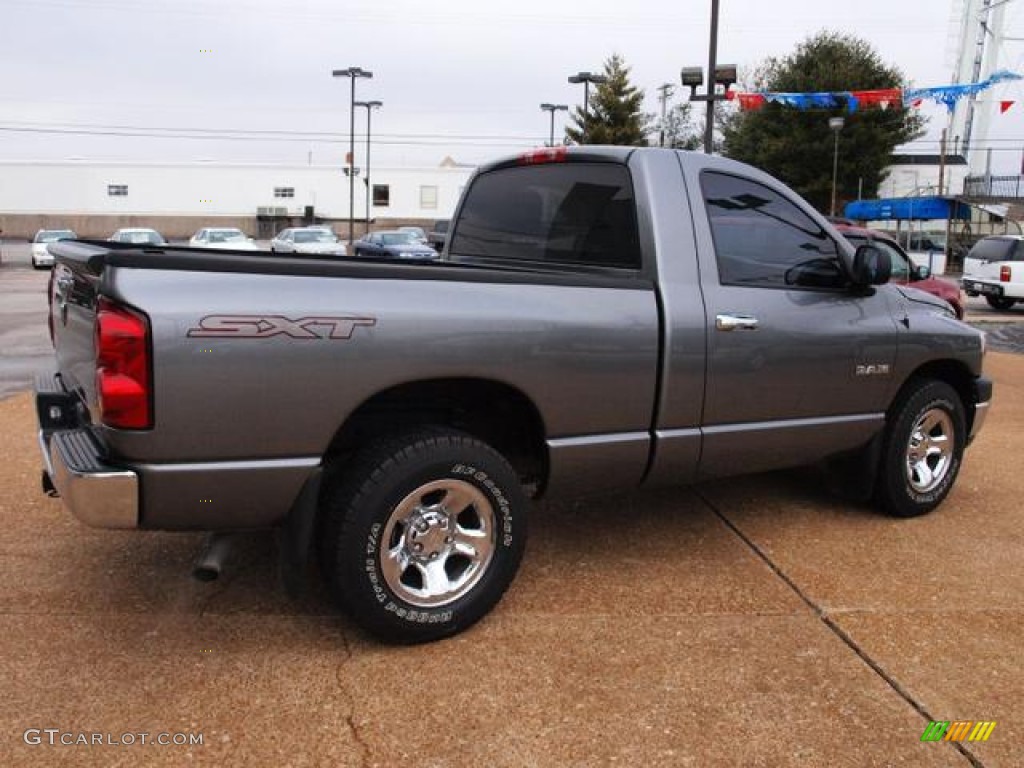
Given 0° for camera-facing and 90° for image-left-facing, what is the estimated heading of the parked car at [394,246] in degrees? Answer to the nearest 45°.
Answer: approximately 315°

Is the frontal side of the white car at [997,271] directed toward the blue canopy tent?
no

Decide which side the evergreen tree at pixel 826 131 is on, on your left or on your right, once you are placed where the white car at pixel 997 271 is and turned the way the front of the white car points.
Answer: on your left

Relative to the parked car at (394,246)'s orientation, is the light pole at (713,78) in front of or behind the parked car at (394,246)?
in front

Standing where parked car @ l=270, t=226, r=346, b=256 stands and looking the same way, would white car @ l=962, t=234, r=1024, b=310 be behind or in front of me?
in front

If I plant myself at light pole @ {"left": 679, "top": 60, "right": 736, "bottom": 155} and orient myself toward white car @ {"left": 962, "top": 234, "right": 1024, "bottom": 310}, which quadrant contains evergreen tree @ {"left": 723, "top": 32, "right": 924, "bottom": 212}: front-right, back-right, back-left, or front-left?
front-left

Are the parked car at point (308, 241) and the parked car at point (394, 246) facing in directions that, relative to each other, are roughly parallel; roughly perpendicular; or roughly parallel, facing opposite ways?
roughly parallel

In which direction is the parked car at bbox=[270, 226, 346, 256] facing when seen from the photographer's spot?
facing the viewer and to the right of the viewer

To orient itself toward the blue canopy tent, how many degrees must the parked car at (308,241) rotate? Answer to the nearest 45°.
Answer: approximately 45° to its left

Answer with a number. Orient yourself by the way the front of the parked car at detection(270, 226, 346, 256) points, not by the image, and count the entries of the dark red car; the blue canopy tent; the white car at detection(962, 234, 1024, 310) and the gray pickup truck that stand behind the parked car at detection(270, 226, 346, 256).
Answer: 0

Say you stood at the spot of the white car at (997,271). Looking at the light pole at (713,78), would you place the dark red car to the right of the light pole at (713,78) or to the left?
left

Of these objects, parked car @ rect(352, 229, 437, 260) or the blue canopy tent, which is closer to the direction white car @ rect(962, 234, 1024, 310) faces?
the blue canopy tent

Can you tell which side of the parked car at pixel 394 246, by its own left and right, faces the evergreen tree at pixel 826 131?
left

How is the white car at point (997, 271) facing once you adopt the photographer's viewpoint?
facing away from the viewer and to the right of the viewer

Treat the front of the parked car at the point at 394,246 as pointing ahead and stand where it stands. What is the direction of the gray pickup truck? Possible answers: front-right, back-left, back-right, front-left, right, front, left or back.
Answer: front-right

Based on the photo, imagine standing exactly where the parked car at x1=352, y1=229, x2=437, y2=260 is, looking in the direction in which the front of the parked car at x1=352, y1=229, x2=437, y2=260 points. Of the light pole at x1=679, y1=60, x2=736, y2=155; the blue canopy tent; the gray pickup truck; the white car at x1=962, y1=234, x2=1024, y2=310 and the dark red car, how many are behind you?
0

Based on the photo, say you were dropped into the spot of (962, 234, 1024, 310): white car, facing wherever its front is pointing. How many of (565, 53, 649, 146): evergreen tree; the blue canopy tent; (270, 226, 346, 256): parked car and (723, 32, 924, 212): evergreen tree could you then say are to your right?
0
